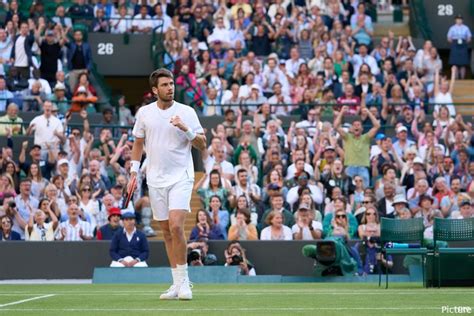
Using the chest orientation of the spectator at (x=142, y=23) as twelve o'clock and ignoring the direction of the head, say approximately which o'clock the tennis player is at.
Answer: The tennis player is roughly at 12 o'clock from the spectator.

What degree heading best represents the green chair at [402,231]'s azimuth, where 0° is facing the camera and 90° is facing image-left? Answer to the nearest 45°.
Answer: approximately 0°

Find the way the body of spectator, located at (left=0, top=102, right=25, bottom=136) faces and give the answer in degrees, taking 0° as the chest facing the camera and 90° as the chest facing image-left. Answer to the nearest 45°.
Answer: approximately 0°

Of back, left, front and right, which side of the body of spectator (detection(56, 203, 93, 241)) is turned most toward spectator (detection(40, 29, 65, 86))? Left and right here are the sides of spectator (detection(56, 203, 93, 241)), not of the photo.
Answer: back

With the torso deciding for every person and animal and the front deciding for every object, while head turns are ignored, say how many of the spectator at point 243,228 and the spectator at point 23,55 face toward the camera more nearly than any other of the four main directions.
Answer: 2

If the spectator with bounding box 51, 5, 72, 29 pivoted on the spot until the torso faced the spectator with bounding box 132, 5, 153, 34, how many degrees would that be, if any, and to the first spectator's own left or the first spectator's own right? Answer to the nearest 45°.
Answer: approximately 90° to the first spectator's own left
